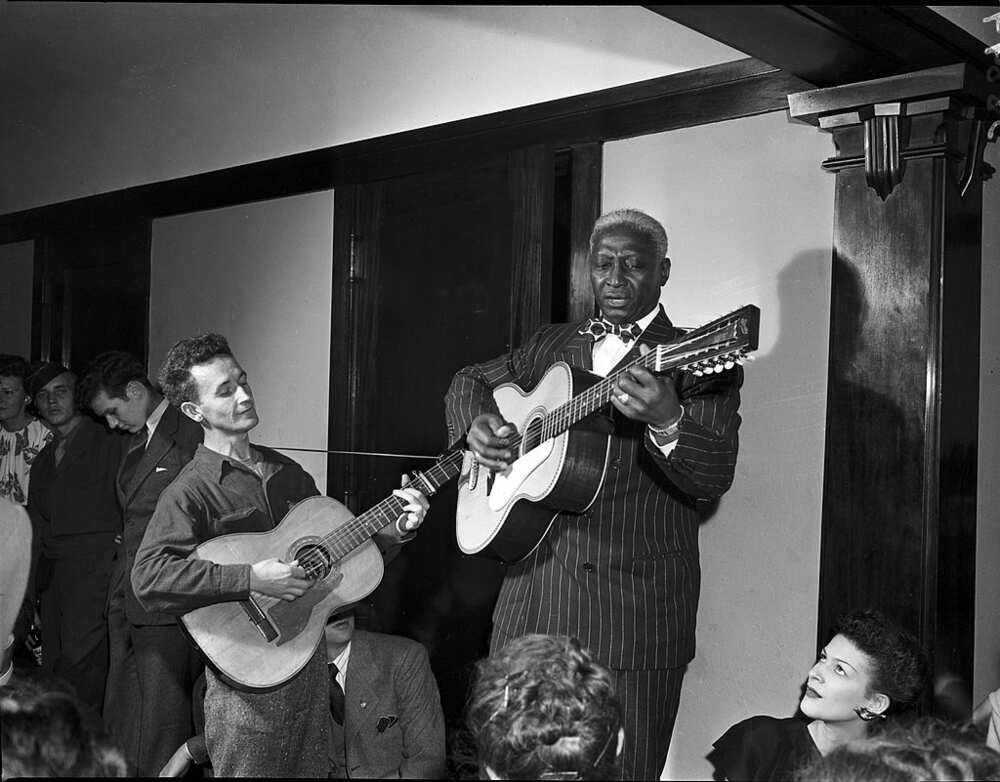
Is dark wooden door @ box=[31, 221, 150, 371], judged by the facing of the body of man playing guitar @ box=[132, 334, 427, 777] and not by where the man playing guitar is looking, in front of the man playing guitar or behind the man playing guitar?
behind

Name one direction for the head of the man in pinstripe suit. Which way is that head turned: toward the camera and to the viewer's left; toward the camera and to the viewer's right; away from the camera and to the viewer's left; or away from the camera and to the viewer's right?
toward the camera and to the viewer's left

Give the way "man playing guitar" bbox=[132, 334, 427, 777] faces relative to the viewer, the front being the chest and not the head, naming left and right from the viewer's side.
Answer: facing the viewer and to the right of the viewer

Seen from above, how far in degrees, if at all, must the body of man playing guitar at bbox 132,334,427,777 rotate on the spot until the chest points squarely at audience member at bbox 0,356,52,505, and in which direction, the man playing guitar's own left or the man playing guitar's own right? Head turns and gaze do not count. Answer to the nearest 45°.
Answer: approximately 180°

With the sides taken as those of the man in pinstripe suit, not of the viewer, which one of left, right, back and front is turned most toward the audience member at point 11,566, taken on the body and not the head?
right

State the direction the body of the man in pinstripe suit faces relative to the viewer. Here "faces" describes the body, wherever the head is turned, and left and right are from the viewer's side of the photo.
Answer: facing the viewer and to the left of the viewer

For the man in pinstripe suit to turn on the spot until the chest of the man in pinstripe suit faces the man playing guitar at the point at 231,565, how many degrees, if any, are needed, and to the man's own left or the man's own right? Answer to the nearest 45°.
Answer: approximately 45° to the man's own right

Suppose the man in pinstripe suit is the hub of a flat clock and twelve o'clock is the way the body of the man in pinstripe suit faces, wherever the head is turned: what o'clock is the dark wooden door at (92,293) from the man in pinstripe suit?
The dark wooden door is roughly at 3 o'clock from the man in pinstripe suit.

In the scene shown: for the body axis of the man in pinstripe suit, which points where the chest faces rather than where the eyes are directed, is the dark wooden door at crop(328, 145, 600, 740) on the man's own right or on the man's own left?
on the man's own right

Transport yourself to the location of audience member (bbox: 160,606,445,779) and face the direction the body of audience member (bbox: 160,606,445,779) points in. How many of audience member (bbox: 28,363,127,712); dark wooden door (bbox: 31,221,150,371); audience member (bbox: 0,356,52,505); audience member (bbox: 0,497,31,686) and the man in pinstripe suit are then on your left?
1

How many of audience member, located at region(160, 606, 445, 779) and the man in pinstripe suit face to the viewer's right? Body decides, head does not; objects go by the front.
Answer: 0

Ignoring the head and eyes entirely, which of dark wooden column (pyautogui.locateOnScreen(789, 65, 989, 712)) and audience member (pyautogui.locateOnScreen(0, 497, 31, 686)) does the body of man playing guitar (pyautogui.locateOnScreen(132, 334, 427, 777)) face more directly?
the dark wooden column

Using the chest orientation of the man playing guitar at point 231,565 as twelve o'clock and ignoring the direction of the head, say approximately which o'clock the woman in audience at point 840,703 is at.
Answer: The woman in audience is roughly at 11 o'clock from the man playing guitar.
